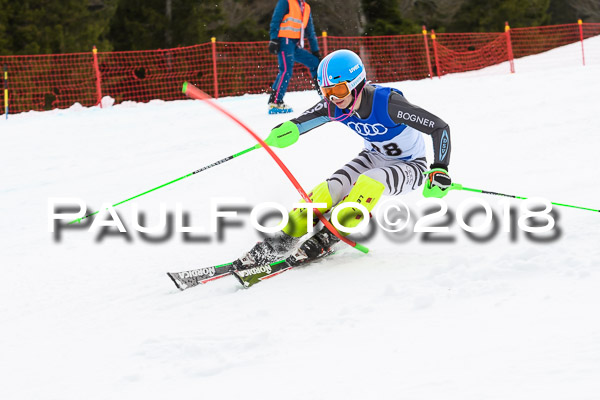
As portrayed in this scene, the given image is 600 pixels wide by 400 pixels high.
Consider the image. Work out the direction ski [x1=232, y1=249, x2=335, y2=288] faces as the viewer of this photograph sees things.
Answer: facing the viewer and to the left of the viewer

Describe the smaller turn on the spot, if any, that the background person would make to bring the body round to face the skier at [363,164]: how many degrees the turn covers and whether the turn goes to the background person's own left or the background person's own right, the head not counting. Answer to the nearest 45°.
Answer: approximately 45° to the background person's own right

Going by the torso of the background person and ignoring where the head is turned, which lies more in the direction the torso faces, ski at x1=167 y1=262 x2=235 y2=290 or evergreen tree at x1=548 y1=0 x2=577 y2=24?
the ski

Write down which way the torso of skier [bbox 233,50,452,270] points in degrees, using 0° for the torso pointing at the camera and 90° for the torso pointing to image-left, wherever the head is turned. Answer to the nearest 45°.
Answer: approximately 45°

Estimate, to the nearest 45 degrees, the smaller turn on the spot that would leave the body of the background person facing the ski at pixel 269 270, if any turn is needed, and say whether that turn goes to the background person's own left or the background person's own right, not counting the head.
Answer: approximately 45° to the background person's own right

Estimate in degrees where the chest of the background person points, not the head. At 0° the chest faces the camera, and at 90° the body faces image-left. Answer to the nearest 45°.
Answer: approximately 315°

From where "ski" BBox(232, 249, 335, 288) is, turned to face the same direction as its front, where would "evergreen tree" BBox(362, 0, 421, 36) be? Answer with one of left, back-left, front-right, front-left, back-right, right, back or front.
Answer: back-right

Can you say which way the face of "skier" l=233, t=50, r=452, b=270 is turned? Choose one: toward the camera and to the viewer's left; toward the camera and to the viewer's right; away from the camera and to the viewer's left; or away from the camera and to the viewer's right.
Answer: toward the camera and to the viewer's left

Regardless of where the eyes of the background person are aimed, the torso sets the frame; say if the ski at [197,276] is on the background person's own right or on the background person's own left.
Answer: on the background person's own right

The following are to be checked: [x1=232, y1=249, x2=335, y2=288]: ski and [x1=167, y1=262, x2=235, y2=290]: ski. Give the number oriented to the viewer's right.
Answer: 0

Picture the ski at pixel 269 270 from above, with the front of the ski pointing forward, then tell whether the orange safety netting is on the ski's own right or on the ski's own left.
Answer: on the ski's own right
